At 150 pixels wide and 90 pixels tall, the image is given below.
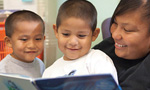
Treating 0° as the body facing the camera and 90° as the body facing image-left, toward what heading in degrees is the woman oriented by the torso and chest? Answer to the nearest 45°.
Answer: approximately 45°

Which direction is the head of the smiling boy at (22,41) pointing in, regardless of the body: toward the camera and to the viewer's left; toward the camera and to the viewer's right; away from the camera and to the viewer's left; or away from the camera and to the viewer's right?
toward the camera and to the viewer's right

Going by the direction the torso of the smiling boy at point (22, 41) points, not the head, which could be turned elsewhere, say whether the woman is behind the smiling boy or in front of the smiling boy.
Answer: in front

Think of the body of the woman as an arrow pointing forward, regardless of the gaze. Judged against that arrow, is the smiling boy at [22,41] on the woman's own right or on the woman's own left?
on the woman's own right

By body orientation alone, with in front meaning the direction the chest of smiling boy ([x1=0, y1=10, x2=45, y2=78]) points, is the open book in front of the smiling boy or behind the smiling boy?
in front
